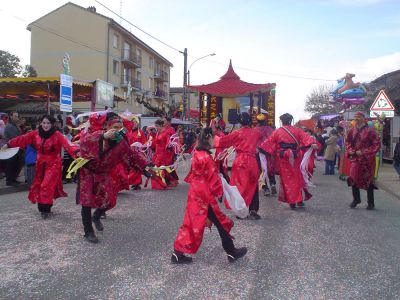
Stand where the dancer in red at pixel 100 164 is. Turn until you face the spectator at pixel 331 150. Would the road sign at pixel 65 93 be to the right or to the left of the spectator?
left

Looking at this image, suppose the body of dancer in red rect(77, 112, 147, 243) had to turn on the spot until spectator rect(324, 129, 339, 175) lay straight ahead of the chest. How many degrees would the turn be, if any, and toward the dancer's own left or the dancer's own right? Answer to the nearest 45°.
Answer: approximately 90° to the dancer's own left

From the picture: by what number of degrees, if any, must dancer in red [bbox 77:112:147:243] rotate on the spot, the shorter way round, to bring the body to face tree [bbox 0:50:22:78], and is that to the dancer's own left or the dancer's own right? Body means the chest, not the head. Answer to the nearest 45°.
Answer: approximately 135° to the dancer's own left

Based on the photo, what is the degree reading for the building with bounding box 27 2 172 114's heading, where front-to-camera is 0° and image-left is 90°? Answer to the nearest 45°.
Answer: approximately 315°

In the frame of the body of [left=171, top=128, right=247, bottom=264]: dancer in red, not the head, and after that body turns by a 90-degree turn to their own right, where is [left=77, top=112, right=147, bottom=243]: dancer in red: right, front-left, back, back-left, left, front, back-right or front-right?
back-right

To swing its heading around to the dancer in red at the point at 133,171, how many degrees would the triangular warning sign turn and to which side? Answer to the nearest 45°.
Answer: approximately 45° to its right

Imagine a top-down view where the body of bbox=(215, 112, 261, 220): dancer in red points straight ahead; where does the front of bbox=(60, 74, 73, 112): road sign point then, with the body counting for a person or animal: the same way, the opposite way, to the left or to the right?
the opposite way

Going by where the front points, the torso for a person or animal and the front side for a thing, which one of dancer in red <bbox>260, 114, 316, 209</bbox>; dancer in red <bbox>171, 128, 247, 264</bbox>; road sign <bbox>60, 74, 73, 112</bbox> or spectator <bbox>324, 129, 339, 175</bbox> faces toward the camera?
the road sign

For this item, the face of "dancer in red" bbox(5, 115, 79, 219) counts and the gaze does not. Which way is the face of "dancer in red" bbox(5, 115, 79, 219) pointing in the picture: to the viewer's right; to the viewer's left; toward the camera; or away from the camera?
toward the camera

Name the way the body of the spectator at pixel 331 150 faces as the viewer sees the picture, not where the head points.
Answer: to the viewer's left

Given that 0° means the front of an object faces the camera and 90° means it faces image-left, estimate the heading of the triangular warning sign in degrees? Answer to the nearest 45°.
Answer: approximately 0°

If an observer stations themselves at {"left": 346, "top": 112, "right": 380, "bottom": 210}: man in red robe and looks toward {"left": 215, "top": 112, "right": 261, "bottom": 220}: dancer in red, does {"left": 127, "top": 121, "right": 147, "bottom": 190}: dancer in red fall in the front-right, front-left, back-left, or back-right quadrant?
front-right
